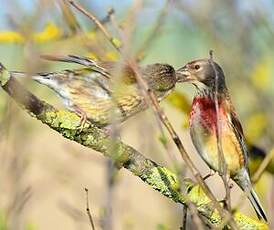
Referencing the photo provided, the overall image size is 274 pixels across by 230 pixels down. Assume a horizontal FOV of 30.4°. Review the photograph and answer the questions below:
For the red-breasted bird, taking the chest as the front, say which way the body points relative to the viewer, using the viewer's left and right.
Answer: facing the viewer and to the left of the viewer

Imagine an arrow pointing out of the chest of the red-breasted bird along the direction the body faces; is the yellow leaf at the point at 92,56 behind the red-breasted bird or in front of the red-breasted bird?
in front

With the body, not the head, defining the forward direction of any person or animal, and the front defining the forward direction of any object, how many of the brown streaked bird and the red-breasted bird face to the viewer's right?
1

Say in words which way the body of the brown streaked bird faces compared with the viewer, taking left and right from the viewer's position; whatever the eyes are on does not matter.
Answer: facing to the right of the viewer

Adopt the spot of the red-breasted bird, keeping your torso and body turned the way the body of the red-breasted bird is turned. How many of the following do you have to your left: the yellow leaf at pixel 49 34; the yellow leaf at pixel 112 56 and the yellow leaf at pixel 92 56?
0

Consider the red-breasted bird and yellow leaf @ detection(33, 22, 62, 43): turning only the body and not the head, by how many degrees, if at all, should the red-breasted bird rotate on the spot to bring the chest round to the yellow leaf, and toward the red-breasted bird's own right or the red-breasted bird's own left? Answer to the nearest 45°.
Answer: approximately 45° to the red-breasted bird's own right

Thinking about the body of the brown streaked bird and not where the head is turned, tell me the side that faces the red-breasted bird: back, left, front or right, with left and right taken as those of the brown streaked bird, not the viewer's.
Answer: front

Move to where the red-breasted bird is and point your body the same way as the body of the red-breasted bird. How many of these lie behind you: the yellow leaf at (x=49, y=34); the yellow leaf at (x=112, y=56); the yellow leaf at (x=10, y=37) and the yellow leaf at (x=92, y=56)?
0

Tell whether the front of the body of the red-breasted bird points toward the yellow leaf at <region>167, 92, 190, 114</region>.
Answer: no

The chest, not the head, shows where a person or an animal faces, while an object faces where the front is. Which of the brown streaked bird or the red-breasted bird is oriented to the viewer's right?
the brown streaked bird
